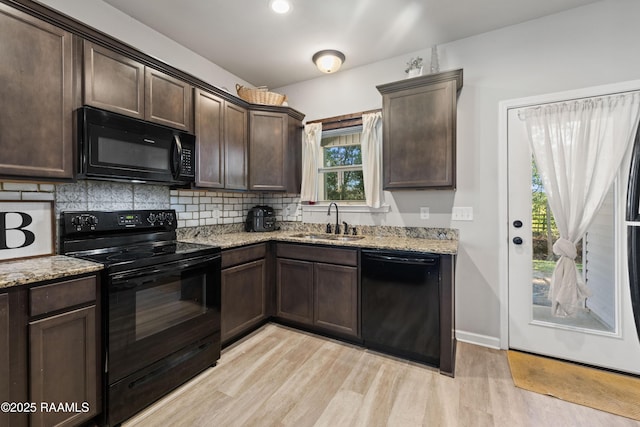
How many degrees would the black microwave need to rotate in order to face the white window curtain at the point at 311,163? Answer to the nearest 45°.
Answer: approximately 45° to its left

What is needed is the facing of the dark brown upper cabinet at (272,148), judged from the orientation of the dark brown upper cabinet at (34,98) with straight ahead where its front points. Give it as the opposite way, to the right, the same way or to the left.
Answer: to the right

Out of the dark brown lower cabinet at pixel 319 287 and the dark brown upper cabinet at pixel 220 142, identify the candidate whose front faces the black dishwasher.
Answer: the dark brown upper cabinet

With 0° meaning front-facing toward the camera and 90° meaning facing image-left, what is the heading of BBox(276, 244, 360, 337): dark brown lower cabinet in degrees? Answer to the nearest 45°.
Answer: approximately 45°

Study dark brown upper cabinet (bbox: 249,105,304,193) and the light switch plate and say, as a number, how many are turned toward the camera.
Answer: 2

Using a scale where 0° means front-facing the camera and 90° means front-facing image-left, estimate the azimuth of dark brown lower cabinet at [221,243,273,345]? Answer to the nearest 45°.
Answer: approximately 315°

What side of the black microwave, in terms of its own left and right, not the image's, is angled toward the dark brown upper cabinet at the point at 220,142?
left

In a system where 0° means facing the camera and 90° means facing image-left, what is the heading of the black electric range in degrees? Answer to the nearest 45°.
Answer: approximately 315°

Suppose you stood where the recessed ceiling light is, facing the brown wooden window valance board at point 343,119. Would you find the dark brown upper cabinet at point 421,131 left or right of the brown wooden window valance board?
right

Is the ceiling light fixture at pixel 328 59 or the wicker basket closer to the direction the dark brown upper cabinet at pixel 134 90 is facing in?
the ceiling light fixture

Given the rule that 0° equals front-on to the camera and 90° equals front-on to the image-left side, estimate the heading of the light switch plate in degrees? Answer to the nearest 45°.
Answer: approximately 0°

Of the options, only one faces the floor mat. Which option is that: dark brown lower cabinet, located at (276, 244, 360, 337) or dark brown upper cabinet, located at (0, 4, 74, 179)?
the dark brown upper cabinet

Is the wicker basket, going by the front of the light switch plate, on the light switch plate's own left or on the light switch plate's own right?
on the light switch plate's own right

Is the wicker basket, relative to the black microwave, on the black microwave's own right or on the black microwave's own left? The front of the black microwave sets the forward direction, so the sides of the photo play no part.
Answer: on the black microwave's own left
